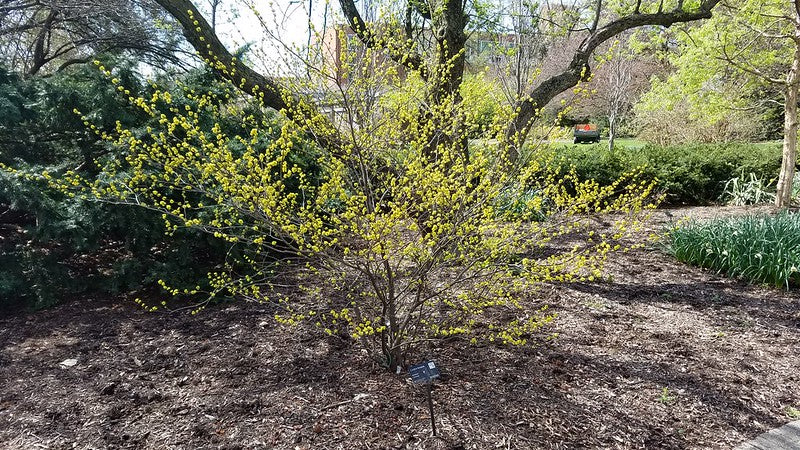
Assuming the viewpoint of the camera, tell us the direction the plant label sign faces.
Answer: facing the viewer

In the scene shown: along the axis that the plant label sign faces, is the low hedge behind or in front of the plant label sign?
behind

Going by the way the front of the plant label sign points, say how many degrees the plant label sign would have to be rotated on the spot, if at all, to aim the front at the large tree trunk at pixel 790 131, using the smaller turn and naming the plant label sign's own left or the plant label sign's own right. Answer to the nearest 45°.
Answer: approximately 135° to the plant label sign's own left
